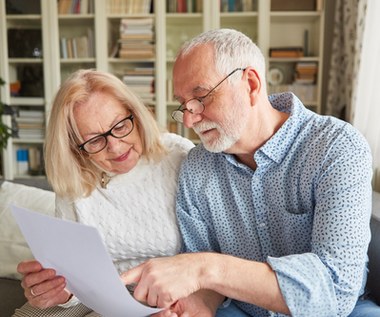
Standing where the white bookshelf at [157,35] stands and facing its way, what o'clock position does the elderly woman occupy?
The elderly woman is roughly at 12 o'clock from the white bookshelf.

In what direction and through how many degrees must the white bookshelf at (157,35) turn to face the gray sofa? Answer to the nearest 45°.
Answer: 0° — it already faces it

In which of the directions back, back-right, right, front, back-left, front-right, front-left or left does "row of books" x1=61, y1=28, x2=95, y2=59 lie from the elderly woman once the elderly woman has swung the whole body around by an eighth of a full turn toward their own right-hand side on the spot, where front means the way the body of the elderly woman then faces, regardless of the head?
back-right

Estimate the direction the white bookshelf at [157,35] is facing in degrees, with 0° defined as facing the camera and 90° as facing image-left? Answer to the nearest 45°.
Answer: approximately 0°

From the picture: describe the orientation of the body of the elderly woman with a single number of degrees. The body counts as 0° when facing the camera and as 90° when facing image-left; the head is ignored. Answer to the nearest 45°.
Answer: approximately 0°

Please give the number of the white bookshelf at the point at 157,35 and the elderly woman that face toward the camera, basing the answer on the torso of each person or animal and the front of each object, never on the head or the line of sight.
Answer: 2

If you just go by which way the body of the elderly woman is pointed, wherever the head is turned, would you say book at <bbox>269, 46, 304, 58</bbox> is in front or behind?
behind
